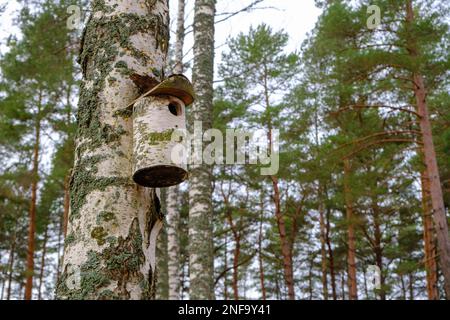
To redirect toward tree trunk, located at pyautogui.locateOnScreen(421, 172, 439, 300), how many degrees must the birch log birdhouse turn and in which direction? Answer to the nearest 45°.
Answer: approximately 90° to its left

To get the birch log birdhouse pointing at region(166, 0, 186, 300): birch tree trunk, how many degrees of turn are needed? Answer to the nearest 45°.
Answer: approximately 135° to its left

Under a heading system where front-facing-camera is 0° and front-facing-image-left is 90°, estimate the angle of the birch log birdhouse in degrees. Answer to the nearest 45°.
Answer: approximately 315°

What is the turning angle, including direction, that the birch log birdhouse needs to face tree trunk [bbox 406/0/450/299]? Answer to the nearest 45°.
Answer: approximately 90° to its left

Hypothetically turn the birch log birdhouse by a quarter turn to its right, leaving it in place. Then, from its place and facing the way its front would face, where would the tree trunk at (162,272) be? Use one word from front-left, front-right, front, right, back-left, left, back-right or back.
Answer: back-right

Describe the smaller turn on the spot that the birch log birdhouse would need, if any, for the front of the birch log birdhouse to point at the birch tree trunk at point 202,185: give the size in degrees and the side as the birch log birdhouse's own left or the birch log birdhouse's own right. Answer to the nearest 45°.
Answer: approximately 135° to the birch log birdhouse's own left

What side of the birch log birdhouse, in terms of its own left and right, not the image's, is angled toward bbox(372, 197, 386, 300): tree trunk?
left

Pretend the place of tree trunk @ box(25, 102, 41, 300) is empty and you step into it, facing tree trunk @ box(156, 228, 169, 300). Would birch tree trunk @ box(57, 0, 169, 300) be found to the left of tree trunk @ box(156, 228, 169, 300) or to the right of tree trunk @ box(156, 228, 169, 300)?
right

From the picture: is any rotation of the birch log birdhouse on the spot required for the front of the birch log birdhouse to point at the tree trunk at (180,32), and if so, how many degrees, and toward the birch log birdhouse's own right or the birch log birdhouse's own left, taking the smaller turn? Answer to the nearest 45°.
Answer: approximately 135° to the birch log birdhouse's own left

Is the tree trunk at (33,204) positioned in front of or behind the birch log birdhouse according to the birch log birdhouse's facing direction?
behind

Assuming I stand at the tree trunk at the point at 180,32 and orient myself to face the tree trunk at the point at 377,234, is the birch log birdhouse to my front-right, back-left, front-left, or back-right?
back-right
